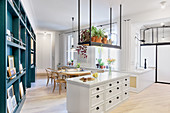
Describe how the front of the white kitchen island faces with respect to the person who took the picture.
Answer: facing the viewer and to the right of the viewer
